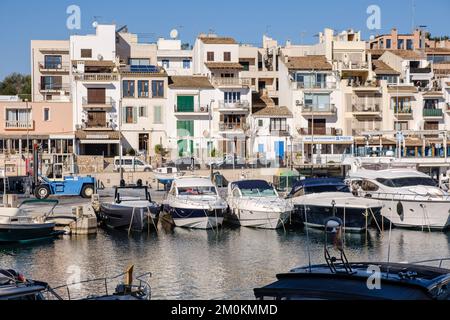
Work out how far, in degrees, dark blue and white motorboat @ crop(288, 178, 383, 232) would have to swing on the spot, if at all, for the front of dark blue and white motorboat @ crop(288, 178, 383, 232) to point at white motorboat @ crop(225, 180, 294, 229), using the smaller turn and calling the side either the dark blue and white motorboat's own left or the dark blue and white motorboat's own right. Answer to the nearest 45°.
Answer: approximately 135° to the dark blue and white motorboat's own right

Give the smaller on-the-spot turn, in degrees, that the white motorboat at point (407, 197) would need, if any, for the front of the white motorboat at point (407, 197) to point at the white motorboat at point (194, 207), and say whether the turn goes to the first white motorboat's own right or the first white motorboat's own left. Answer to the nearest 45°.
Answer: approximately 135° to the first white motorboat's own right

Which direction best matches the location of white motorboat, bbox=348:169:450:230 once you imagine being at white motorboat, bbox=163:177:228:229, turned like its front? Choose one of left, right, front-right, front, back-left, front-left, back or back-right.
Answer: front-left

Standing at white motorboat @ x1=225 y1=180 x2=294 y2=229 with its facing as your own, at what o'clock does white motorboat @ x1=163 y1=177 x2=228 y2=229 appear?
white motorboat @ x1=163 y1=177 x2=228 y2=229 is roughly at 4 o'clock from white motorboat @ x1=225 y1=180 x2=294 y2=229.

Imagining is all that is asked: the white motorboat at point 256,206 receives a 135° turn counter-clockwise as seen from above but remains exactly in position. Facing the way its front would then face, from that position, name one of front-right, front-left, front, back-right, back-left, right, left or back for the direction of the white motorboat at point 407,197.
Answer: right

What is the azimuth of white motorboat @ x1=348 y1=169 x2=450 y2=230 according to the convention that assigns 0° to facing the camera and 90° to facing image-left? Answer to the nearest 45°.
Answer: approximately 315°

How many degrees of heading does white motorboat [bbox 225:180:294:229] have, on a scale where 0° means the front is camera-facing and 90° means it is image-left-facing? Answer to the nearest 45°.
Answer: approximately 315°

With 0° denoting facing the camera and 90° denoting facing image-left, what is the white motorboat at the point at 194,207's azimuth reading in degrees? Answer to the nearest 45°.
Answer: approximately 315°

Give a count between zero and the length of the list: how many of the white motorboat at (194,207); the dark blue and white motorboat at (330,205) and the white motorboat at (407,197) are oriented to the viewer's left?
0

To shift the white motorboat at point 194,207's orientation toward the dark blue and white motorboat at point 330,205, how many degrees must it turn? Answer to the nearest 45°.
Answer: approximately 45° to its left

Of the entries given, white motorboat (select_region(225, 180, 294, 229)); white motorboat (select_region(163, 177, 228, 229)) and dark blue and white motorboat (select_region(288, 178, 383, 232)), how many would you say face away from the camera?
0

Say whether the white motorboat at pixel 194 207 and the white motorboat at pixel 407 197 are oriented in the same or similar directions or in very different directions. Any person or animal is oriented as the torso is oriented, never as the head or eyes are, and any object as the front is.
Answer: same or similar directions

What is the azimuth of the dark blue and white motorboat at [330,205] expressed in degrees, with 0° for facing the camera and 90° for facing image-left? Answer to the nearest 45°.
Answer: approximately 315°
